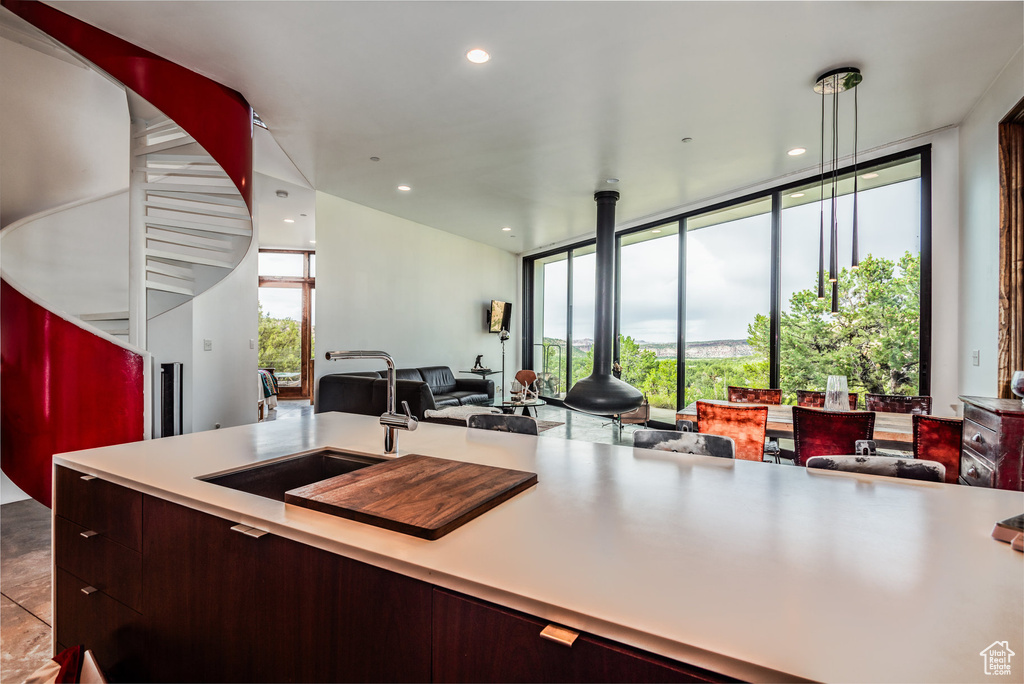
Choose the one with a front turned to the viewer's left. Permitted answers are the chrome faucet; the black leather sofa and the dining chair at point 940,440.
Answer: the chrome faucet

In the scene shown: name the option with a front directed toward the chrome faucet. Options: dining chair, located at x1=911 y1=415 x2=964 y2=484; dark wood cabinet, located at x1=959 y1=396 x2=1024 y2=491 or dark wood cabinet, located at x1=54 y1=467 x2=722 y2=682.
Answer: dark wood cabinet, located at x1=959 y1=396 x2=1024 y2=491

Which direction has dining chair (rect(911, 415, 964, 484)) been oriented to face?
away from the camera

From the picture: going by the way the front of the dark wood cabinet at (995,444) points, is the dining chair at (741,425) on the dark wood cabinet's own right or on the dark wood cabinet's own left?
on the dark wood cabinet's own right

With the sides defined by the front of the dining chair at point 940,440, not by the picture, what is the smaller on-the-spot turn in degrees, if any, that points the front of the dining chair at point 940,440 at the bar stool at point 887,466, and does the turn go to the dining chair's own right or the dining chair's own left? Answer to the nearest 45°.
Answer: approximately 180°

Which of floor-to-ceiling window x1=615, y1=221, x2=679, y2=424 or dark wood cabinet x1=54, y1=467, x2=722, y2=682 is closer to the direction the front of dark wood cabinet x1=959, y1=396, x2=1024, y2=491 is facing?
the dark wood cabinet

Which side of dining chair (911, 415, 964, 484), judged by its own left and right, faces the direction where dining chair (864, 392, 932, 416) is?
front

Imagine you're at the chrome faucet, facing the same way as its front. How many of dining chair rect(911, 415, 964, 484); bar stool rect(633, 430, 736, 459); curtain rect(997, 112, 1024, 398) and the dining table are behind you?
4

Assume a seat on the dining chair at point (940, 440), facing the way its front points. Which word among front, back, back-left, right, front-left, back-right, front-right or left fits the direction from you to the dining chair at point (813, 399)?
front-left

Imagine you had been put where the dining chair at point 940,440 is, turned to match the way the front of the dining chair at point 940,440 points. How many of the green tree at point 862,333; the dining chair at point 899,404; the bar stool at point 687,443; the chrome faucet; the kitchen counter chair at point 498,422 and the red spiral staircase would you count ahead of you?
2

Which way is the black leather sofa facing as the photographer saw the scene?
facing the viewer and to the right of the viewer

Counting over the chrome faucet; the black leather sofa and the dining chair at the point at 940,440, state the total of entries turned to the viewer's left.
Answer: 1

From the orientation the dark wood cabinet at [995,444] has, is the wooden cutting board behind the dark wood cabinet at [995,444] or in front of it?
in front

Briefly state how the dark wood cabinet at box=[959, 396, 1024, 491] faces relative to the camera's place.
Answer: facing the viewer and to the left of the viewer

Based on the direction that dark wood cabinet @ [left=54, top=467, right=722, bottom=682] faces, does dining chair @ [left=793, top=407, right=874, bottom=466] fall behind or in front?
behind

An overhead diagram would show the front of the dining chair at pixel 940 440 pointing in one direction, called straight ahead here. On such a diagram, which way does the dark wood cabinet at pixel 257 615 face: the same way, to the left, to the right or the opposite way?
the opposite way

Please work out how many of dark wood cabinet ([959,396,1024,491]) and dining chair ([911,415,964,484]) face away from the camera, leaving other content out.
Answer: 1

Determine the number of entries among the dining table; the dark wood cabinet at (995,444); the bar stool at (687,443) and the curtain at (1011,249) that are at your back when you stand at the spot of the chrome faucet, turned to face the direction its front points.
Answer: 4
